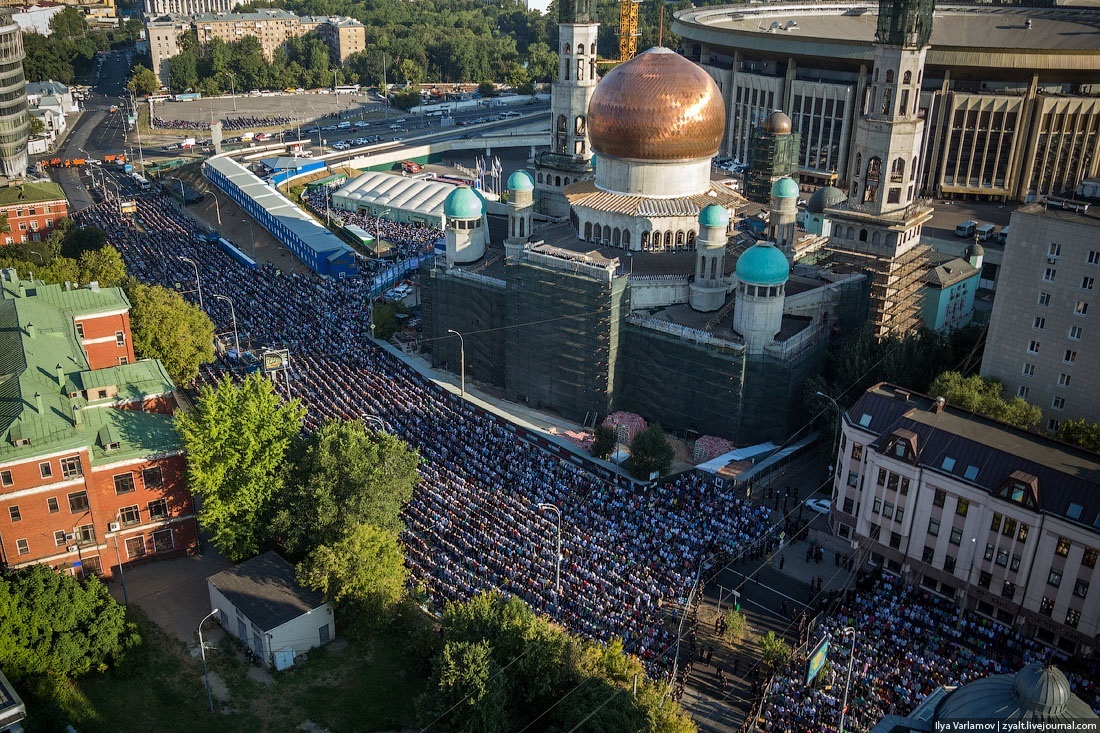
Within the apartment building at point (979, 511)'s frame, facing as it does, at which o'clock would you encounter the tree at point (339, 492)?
The tree is roughly at 1 o'clock from the apartment building.

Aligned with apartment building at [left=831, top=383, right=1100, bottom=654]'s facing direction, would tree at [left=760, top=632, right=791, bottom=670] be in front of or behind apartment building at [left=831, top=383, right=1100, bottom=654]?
in front

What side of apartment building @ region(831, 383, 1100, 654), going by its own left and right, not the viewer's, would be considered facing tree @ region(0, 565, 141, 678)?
front

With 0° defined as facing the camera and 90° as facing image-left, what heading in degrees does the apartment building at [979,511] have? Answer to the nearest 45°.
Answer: approximately 45°

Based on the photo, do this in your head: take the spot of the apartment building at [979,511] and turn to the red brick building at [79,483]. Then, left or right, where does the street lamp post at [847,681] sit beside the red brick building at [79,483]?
left

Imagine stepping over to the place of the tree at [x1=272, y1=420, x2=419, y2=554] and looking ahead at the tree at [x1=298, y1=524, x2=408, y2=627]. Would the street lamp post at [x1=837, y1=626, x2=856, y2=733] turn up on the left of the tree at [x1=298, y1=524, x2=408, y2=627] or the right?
left

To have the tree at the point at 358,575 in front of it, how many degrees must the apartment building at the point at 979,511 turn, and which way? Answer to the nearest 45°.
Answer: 0° — it already faces it

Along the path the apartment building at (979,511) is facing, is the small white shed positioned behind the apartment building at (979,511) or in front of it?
in front

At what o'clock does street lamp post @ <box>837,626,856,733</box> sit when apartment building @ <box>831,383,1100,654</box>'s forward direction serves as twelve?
The street lamp post is roughly at 11 o'clock from the apartment building.

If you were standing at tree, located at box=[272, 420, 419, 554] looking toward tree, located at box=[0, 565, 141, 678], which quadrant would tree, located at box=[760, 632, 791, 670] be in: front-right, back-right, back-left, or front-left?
back-left

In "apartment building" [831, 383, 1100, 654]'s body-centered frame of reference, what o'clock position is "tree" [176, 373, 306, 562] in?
The tree is roughly at 1 o'clock from the apartment building.
